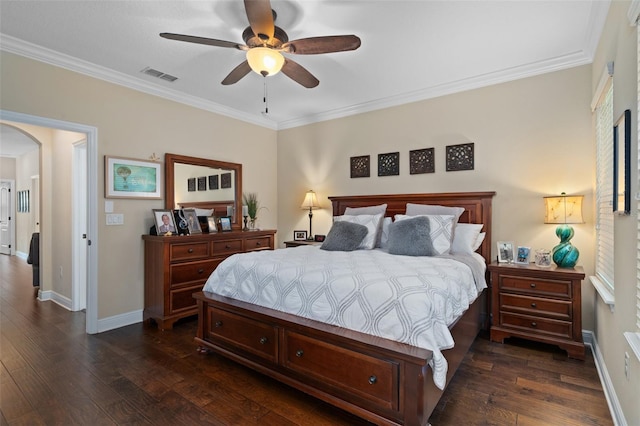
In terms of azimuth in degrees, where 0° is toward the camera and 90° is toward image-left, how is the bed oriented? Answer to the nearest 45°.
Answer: approximately 45°

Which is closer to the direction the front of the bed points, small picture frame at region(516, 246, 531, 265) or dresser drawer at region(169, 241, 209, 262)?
the dresser drawer

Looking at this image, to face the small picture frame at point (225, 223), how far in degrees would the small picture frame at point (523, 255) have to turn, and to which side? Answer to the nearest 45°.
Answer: approximately 90° to its right

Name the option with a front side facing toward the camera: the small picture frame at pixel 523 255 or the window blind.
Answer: the small picture frame

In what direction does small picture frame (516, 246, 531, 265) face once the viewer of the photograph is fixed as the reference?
facing the viewer

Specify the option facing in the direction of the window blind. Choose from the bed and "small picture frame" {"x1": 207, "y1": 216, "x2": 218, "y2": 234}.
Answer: the small picture frame

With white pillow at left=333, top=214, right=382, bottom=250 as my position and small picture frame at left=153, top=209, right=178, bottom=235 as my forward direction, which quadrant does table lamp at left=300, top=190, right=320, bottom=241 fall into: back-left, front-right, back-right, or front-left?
front-right

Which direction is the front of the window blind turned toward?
to the viewer's left

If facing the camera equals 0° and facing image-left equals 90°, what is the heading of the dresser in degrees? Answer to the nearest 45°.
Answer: approximately 315°

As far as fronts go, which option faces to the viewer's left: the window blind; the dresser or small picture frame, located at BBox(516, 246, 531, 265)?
the window blind

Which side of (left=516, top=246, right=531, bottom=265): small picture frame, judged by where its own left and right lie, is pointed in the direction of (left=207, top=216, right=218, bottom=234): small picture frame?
right

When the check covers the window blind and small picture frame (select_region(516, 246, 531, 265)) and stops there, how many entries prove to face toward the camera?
1

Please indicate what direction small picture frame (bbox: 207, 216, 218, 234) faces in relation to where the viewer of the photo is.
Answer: facing the viewer and to the right of the viewer
